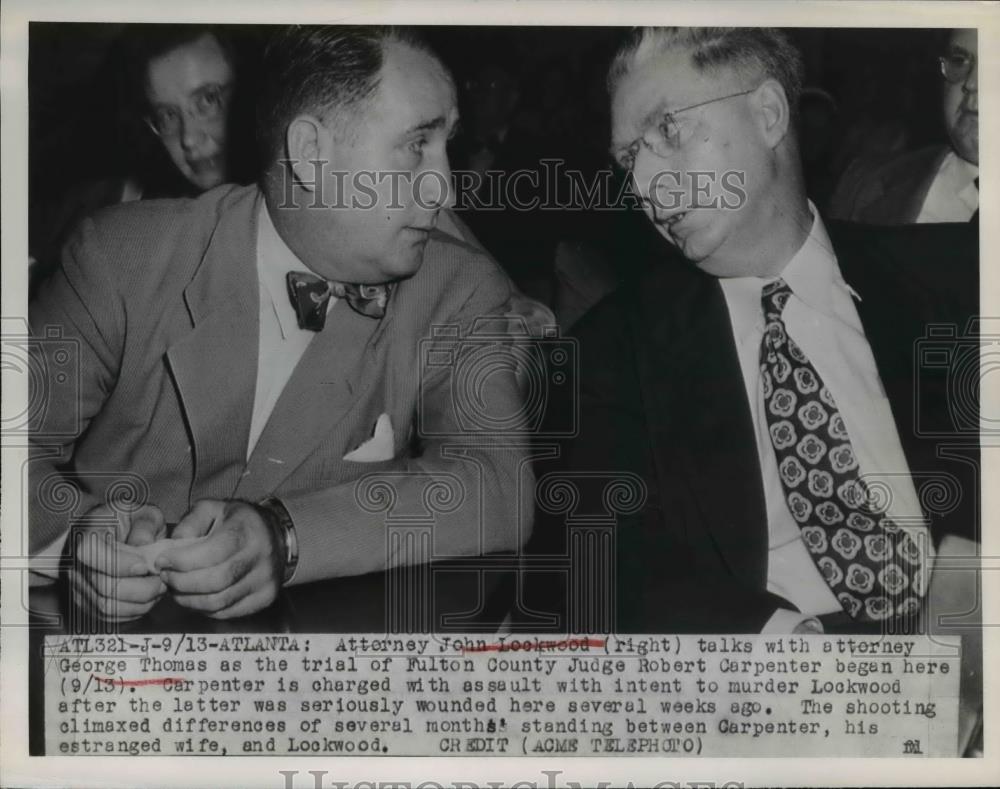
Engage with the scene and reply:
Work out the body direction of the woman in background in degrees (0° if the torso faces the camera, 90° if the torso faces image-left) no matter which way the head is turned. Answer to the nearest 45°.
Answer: approximately 0°

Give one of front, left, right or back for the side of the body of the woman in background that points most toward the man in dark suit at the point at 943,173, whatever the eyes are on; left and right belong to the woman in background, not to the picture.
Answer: left

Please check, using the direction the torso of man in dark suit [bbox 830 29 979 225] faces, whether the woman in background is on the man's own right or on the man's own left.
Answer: on the man's own right
